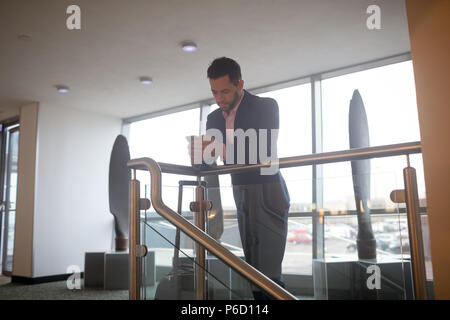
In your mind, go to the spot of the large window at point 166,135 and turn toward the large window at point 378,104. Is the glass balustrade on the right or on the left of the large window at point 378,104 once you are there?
right

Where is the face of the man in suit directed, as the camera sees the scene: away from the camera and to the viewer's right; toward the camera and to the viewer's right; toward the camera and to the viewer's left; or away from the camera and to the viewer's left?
toward the camera and to the viewer's left

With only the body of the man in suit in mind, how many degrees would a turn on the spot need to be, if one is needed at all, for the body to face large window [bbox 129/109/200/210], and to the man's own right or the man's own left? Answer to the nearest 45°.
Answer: approximately 135° to the man's own right

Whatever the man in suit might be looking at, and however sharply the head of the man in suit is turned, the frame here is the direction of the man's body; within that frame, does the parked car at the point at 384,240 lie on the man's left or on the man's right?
on the man's left

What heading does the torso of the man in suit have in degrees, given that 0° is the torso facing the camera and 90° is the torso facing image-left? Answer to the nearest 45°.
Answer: approximately 45°

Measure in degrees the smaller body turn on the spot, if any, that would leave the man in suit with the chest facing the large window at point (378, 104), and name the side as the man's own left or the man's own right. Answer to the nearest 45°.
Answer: approximately 180°
